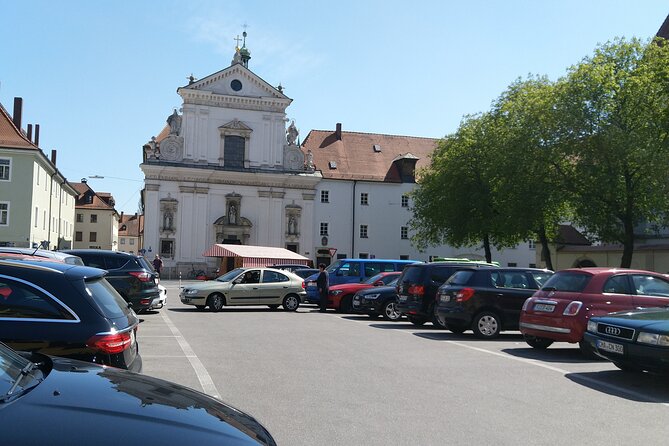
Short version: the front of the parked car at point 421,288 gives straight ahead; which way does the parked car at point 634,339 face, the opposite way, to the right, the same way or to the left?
the opposite way

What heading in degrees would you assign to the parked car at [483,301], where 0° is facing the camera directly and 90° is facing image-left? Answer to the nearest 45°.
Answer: approximately 225°

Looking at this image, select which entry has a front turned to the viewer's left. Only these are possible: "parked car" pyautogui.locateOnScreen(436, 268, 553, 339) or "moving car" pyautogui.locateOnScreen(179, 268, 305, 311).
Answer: "moving car" pyautogui.locateOnScreen(179, 268, 305, 311)

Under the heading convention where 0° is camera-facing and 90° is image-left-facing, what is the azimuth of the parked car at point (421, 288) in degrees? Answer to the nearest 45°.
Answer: approximately 225°

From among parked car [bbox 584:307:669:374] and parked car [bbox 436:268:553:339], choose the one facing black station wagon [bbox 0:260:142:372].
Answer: parked car [bbox 584:307:669:374]

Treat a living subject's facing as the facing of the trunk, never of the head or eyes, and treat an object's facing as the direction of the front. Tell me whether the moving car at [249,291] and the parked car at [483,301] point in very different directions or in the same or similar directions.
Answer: very different directions

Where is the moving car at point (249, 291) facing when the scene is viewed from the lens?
facing to the left of the viewer

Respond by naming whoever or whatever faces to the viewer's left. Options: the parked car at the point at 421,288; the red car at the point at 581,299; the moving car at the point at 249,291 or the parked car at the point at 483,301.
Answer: the moving car at the point at 249,291

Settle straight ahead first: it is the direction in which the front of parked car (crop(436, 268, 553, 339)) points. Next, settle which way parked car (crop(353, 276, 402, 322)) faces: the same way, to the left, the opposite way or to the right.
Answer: the opposite way

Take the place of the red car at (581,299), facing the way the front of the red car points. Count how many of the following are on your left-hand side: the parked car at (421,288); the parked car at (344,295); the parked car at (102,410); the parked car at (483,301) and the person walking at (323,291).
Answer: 4

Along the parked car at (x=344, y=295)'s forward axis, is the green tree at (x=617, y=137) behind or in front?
behind

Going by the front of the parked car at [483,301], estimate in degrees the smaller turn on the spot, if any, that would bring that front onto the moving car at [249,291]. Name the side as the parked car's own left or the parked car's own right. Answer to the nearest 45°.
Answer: approximately 90° to the parked car's own left

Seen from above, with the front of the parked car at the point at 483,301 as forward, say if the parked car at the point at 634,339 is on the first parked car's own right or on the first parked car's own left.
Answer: on the first parked car's own right
